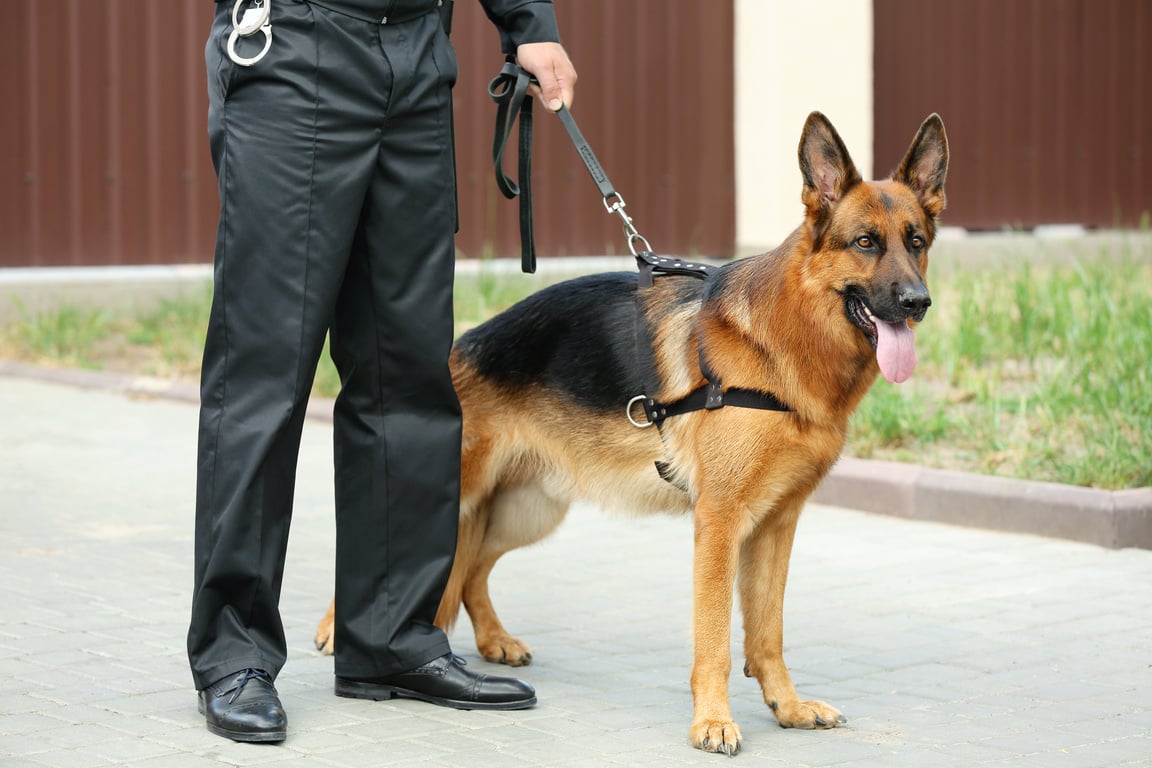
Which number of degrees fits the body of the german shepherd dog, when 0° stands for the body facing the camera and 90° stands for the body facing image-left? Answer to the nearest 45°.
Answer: approximately 315°

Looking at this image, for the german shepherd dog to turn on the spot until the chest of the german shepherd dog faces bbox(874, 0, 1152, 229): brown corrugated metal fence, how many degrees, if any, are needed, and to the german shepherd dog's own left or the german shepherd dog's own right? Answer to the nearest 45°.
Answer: approximately 135° to the german shepherd dog's own left

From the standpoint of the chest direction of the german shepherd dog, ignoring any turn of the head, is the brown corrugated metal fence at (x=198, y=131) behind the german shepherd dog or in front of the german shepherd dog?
behind

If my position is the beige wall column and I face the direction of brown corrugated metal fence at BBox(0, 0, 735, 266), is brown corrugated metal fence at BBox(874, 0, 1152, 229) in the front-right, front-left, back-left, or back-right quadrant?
back-right

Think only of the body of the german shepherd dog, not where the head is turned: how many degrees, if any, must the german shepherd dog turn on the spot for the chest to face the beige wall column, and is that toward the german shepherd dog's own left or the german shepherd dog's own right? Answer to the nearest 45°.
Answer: approximately 135° to the german shepherd dog's own left
